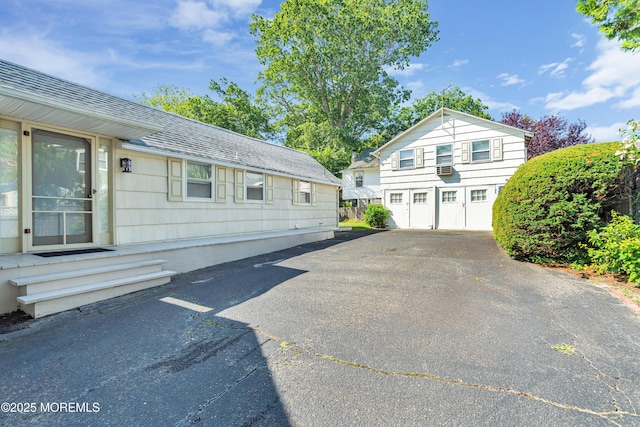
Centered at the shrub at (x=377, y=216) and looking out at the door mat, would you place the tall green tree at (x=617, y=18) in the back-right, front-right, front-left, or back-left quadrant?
front-left

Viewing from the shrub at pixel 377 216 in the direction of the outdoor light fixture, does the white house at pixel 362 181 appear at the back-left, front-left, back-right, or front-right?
back-right

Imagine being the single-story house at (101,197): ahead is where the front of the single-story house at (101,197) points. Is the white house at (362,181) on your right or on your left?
on your left

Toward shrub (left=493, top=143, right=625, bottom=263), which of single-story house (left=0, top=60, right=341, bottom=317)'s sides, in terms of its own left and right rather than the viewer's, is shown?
front

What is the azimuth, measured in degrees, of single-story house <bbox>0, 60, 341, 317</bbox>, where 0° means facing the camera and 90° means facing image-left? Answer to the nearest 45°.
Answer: approximately 315°

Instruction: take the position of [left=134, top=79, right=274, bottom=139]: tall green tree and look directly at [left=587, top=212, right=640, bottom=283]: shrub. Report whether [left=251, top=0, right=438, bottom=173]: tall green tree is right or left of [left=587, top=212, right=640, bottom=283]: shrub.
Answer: left

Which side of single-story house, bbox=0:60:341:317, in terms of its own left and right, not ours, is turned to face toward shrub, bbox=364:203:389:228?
left

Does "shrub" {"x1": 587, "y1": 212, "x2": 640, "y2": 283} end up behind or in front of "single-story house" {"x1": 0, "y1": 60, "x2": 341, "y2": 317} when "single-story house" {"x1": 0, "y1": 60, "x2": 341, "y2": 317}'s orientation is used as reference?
in front

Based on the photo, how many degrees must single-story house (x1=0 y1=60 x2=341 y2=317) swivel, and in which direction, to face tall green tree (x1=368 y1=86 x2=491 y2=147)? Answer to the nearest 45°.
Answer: approximately 90° to its left

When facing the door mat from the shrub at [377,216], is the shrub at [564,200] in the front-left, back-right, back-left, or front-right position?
front-left

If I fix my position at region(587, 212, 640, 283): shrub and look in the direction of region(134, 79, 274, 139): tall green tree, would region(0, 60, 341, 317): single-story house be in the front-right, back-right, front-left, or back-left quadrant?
front-left

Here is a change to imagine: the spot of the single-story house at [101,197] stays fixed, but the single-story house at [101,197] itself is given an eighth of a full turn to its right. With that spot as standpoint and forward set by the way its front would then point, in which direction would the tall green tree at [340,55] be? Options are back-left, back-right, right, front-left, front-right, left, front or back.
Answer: back-left

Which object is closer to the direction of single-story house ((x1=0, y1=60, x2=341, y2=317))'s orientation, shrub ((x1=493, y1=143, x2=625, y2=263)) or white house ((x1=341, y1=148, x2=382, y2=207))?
the shrub
